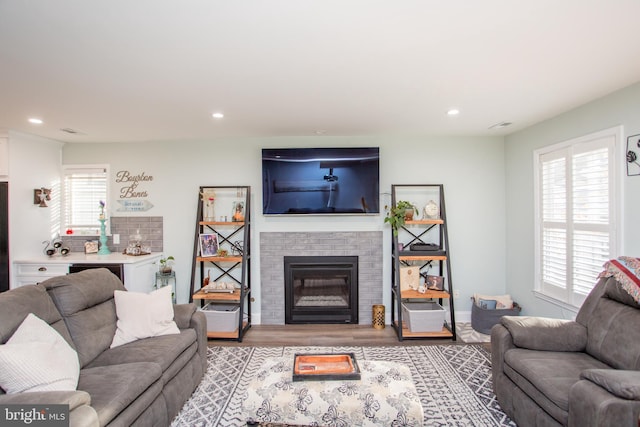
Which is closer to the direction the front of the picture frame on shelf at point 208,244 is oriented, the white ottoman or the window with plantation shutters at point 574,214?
the white ottoman

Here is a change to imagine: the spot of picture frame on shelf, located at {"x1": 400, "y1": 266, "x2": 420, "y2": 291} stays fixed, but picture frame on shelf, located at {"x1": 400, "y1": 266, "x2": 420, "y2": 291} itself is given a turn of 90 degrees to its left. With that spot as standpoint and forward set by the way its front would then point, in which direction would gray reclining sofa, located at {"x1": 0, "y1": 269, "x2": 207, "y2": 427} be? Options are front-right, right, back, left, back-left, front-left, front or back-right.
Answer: back-right

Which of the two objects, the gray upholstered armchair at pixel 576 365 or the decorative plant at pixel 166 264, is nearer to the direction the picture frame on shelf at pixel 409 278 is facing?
the gray upholstered armchair

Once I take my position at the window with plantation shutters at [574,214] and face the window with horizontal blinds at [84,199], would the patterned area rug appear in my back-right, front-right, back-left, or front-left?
front-left

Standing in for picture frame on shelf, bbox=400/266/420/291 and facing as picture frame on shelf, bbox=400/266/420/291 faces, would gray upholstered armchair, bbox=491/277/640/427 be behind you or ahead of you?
ahead

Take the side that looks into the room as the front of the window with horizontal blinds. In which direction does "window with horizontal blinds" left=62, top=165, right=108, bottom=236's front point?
toward the camera

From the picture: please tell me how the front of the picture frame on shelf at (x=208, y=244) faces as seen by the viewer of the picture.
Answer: facing the viewer

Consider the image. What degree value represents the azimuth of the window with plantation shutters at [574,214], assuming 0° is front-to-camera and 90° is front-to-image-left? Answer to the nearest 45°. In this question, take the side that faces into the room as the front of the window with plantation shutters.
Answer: approximately 45°

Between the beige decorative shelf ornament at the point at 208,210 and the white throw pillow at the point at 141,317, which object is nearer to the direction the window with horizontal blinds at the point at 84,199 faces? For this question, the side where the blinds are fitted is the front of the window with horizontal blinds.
the white throw pillow

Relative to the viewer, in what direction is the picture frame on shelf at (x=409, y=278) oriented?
toward the camera

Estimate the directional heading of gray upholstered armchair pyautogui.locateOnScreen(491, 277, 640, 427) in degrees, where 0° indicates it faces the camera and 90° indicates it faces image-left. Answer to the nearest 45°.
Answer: approximately 45°

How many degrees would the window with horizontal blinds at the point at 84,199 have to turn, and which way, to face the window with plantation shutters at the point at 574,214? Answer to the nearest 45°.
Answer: approximately 45° to its left

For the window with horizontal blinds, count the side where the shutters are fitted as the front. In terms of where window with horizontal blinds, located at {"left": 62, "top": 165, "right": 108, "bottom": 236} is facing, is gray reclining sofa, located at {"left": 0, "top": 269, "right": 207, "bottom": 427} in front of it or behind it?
in front

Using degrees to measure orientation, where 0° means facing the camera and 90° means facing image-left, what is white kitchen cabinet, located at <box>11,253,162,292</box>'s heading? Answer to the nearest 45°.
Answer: approximately 0°

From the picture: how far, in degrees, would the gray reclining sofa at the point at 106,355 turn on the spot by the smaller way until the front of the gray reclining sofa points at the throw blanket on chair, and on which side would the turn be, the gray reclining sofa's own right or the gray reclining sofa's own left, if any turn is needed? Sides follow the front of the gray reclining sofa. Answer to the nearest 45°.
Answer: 0° — it already faces it

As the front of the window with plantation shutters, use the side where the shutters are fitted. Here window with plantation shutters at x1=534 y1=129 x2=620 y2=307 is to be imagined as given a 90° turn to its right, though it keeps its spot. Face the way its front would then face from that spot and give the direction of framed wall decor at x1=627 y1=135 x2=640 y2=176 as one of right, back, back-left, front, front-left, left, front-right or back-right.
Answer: back

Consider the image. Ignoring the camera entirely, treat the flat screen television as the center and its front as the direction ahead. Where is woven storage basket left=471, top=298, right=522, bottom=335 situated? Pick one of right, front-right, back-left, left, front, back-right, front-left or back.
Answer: left

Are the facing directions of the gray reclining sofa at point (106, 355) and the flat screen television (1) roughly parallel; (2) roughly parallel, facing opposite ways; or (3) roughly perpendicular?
roughly perpendicular
